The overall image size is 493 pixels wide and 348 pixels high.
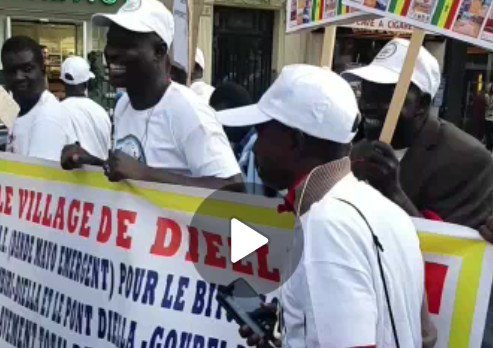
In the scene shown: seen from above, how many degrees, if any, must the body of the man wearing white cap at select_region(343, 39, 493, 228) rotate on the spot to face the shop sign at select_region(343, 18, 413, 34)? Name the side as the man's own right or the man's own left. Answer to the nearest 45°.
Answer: approximately 135° to the man's own right

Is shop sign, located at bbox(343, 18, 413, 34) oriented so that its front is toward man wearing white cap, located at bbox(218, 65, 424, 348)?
yes

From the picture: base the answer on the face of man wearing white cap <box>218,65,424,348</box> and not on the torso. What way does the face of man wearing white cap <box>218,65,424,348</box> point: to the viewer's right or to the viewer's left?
to the viewer's left

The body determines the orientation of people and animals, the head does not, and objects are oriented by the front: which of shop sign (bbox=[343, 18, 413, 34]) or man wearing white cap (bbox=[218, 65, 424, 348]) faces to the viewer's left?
the man wearing white cap

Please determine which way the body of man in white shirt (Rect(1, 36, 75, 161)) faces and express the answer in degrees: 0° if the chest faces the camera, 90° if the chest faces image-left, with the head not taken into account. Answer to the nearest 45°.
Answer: approximately 45°

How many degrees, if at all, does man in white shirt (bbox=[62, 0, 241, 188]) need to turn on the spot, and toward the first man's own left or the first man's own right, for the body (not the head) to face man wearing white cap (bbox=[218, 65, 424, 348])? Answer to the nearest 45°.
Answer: approximately 45° to the first man's own left

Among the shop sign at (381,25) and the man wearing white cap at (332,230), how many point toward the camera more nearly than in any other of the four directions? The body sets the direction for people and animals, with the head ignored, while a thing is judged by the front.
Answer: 1

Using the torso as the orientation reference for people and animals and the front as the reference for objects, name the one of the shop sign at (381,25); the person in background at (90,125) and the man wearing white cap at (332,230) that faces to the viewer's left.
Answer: the man wearing white cap

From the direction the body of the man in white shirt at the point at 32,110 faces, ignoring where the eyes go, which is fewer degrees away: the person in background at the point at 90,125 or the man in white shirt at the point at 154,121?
the man in white shirt

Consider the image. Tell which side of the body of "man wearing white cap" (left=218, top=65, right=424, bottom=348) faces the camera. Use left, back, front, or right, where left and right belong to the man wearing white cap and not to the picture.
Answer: left

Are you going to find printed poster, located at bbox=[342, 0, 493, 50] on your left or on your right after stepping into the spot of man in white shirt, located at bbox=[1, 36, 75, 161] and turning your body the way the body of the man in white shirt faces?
on your left

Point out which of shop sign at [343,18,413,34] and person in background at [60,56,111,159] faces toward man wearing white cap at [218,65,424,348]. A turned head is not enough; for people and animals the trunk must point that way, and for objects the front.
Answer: the shop sign
